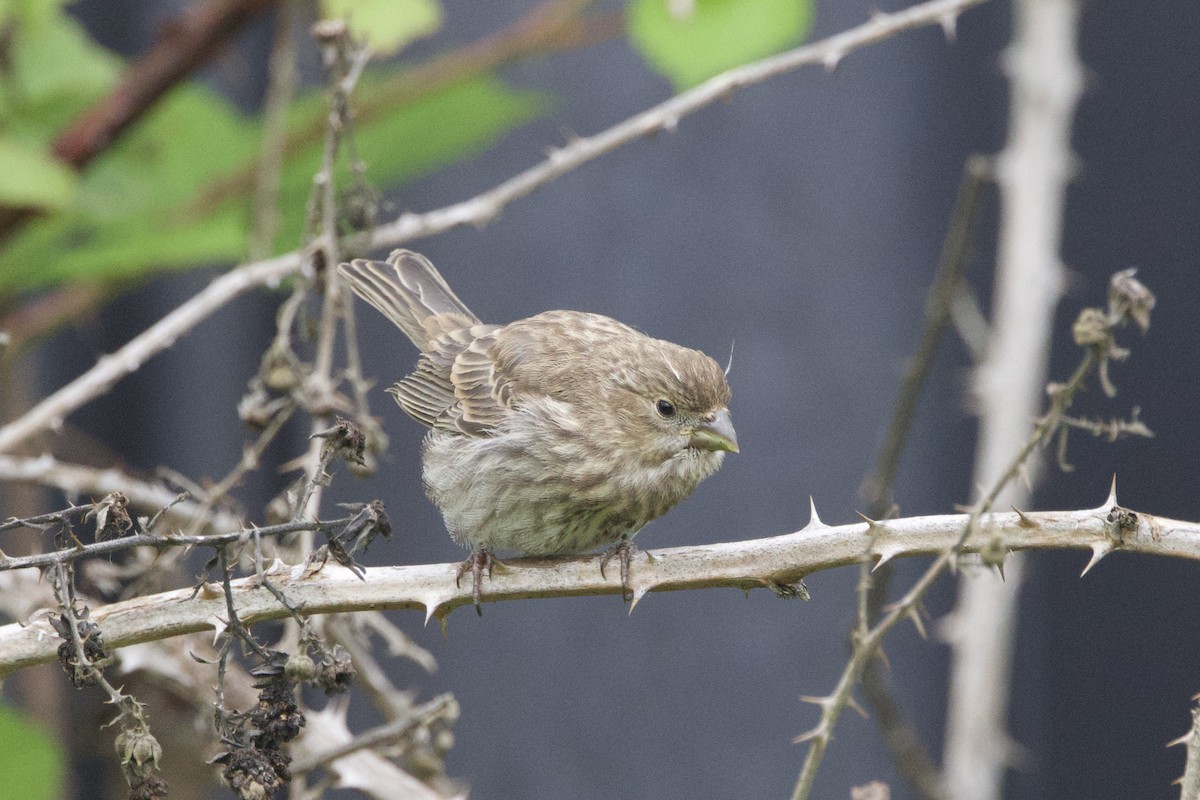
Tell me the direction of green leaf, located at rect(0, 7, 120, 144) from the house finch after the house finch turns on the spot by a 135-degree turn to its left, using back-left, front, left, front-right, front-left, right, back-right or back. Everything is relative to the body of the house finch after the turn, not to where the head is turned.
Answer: left

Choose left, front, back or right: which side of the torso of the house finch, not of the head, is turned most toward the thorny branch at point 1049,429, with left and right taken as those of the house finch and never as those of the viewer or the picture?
front

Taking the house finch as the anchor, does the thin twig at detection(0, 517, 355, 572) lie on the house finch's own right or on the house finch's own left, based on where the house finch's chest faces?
on the house finch's own right

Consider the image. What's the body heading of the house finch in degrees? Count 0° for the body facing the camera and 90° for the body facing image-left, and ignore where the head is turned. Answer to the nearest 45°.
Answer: approximately 315°

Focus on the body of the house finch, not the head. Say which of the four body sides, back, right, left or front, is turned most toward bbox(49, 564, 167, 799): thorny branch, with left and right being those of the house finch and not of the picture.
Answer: right

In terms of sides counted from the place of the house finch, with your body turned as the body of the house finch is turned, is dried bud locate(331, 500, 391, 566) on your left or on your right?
on your right
